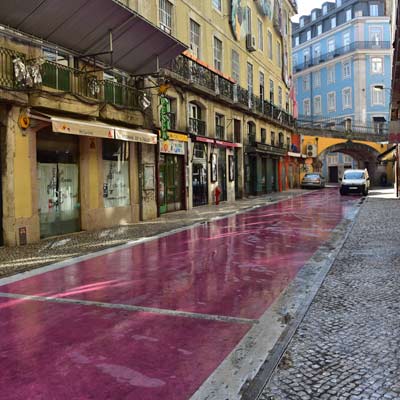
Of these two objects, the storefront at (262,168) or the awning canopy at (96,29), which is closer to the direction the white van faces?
the awning canopy

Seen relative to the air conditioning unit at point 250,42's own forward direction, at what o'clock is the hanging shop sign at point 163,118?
The hanging shop sign is roughly at 2 o'clock from the air conditioning unit.

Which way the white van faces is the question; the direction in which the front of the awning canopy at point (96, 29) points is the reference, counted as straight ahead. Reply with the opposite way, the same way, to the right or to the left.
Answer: to the right

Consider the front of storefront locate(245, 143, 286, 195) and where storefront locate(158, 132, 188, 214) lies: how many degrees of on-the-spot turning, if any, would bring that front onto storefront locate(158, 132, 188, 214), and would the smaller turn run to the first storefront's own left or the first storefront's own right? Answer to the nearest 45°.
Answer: approximately 45° to the first storefront's own right

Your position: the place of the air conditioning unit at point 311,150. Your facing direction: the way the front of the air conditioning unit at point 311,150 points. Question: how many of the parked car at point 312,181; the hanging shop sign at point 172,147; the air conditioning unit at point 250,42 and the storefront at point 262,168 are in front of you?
4

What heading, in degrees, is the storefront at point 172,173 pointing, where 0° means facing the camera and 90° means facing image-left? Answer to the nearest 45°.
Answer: approximately 315°

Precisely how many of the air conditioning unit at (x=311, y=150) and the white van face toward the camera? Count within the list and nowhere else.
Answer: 2

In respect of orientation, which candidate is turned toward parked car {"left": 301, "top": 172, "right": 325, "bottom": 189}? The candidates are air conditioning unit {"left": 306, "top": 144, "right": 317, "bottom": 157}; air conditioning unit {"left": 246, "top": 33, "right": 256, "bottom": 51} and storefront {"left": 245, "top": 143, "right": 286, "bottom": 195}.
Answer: air conditioning unit {"left": 306, "top": 144, "right": 317, "bottom": 157}

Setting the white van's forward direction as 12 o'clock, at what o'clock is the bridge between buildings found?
The bridge between buildings is roughly at 6 o'clock from the white van.

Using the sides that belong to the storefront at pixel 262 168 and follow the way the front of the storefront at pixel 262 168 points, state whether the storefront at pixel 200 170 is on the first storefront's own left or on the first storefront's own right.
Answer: on the first storefront's own right

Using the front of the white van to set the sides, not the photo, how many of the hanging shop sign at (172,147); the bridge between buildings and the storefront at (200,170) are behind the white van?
1

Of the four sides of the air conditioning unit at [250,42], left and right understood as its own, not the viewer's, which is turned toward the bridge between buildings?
left

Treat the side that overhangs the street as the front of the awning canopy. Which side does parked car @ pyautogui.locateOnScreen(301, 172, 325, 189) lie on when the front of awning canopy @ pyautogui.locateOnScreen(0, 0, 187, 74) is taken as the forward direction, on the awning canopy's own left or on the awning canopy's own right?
on the awning canopy's own left

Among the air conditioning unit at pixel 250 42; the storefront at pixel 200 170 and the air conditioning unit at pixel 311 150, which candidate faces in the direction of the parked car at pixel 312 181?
the air conditioning unit at pixel 311 150

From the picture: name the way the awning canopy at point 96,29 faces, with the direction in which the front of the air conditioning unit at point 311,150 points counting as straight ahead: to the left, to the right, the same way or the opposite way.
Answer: to the left
